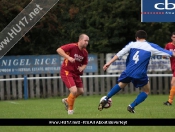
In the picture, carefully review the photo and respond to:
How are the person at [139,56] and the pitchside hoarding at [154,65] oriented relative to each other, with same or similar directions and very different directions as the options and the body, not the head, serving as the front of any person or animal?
very different directions

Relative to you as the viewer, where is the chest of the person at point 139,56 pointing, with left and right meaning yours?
facing away from the viewer

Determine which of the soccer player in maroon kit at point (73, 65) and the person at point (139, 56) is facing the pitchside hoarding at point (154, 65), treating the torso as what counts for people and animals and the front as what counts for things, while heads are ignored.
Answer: the person

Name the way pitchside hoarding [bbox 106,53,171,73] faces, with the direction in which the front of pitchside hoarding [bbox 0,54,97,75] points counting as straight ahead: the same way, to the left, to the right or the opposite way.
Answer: the same way

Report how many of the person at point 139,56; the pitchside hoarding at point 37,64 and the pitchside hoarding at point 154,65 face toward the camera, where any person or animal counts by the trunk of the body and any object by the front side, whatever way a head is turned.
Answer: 2

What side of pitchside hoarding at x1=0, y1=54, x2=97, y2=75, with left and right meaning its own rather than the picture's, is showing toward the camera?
front

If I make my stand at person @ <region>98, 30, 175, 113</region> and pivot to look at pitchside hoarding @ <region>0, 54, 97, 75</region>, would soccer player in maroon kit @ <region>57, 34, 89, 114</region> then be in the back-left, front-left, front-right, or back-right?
front-left

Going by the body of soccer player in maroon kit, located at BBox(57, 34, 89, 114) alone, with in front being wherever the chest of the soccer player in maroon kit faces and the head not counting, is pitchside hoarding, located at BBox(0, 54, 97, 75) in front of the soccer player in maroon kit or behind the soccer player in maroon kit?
behind

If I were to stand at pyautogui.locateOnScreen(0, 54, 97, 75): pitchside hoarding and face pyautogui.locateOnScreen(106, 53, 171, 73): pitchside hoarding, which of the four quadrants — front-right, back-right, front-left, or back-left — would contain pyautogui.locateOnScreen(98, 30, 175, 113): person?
front-right

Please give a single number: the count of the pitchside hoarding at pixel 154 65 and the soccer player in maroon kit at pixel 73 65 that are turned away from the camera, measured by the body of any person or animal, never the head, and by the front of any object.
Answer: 0

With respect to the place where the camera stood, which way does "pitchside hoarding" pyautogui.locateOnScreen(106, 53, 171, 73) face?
facing the viewer

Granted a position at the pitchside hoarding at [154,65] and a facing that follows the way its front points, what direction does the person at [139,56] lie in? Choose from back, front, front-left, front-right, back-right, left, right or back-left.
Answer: front

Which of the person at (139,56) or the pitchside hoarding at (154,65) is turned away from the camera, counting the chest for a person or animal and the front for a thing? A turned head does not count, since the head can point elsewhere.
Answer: the person

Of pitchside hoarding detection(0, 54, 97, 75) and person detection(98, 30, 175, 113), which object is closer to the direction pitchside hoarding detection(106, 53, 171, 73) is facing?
the person

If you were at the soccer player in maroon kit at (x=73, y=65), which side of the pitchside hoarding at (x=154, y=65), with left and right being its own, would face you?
front

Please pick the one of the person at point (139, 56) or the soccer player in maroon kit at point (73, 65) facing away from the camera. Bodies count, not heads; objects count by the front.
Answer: the person

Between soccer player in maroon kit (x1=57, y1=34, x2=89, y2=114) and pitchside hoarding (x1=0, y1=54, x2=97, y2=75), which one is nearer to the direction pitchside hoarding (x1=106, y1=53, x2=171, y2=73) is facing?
the soccer player in maroon kit

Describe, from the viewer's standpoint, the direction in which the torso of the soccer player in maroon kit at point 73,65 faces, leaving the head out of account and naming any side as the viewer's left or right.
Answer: facing the viewer and to the right of the viewer
